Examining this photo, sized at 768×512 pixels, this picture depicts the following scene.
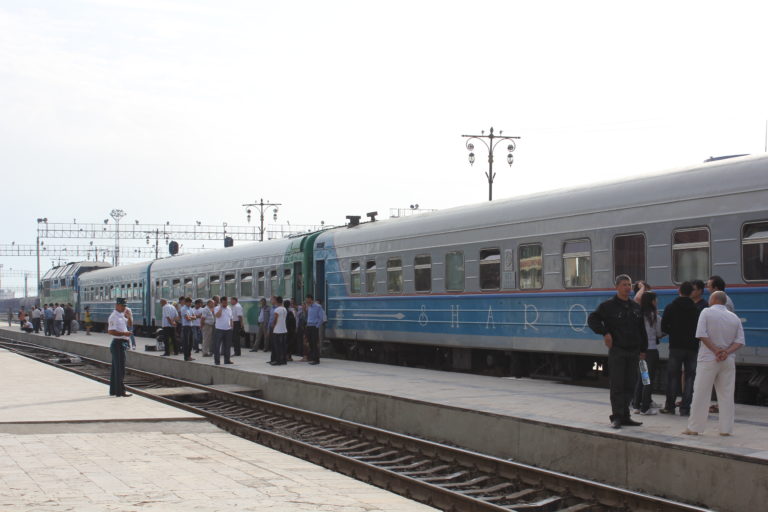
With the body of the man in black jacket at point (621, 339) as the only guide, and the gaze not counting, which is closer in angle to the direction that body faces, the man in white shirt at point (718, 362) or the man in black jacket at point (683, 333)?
the man in white shirt

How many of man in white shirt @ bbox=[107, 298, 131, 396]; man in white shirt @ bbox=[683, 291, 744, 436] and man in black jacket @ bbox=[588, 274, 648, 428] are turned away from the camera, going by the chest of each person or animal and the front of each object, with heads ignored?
1

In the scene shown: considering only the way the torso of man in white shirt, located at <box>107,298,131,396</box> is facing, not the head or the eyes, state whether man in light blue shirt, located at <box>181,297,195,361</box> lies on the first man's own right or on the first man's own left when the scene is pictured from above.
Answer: on the first man's own left

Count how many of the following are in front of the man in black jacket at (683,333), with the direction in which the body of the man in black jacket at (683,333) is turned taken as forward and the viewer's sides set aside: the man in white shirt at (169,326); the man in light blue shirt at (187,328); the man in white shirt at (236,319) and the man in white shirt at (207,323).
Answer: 4

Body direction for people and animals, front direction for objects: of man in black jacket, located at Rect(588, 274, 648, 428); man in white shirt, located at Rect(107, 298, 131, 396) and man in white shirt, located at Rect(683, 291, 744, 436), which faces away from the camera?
man in white shirt, located at Rect(683, 291, 744, 436)

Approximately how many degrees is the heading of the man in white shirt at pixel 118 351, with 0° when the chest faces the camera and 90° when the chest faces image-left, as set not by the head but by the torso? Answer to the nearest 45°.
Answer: approximately 315°

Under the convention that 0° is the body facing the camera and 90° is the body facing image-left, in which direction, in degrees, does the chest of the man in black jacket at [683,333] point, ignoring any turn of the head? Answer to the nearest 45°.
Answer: approximately 135°

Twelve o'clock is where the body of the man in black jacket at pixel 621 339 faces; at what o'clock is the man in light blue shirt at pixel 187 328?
The man in light blue shirt is roughly at 4 o'clock from the man in black jacket.

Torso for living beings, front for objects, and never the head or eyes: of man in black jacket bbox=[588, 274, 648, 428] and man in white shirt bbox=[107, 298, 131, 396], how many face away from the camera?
0

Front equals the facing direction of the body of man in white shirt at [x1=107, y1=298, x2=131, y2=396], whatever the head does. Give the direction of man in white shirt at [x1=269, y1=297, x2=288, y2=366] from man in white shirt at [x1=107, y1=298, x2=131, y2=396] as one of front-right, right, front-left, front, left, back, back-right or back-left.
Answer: left

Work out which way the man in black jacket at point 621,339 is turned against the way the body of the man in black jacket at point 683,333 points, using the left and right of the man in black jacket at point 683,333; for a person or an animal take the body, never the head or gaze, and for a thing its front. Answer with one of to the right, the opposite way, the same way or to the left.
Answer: the opposite way

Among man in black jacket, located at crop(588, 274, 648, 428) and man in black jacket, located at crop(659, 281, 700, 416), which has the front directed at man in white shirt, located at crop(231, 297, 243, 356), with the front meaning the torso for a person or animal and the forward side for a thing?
man in black jacket, located at crop(659, 281, 700, 416)

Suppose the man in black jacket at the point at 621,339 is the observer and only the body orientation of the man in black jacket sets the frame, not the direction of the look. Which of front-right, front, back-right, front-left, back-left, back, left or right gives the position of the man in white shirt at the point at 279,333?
back

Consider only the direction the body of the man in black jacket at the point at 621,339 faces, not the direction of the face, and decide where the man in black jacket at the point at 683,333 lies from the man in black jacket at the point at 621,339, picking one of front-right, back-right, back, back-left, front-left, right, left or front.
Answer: left

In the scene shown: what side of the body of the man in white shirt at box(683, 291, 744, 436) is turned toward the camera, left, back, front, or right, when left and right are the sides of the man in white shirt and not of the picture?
back
